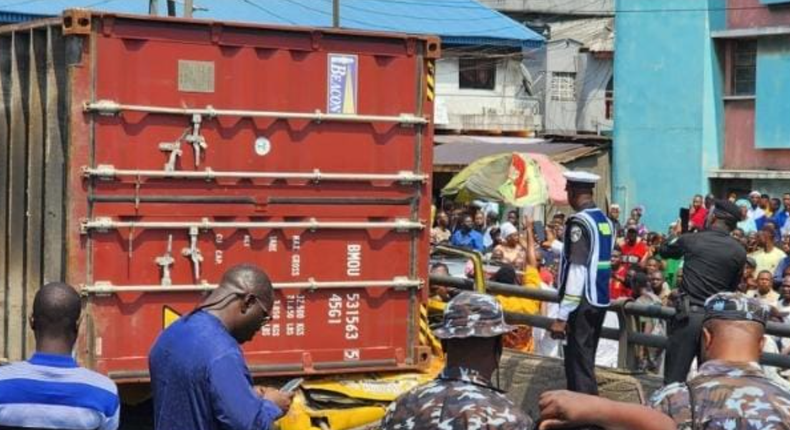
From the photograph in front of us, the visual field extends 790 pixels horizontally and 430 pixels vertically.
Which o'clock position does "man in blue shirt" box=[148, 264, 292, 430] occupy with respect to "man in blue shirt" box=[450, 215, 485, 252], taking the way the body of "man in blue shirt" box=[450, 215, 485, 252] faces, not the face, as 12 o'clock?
"man in blue shirt" box=[148, 264, 292, 430] is roughly at 12 o'clock from "man in blue shirt" box=[450, 215, 485, 252].

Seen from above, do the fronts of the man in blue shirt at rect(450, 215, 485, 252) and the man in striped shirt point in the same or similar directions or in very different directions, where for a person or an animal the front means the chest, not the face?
very different directions

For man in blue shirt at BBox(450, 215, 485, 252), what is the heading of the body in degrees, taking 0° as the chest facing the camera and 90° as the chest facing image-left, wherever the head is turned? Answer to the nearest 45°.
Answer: approximately 0°

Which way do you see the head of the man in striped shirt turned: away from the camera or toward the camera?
away from the camera

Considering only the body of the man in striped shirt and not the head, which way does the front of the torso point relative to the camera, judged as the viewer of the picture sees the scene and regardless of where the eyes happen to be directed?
away from the camera

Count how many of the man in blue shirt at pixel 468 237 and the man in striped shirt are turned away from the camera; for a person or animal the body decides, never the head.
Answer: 1

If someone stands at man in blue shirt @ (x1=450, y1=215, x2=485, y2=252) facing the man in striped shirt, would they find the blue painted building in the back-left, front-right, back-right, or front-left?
back-left

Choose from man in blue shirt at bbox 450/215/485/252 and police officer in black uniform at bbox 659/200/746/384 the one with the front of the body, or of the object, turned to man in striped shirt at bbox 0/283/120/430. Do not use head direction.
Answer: the man in blue shirt

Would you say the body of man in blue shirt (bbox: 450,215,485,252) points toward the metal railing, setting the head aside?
yes
